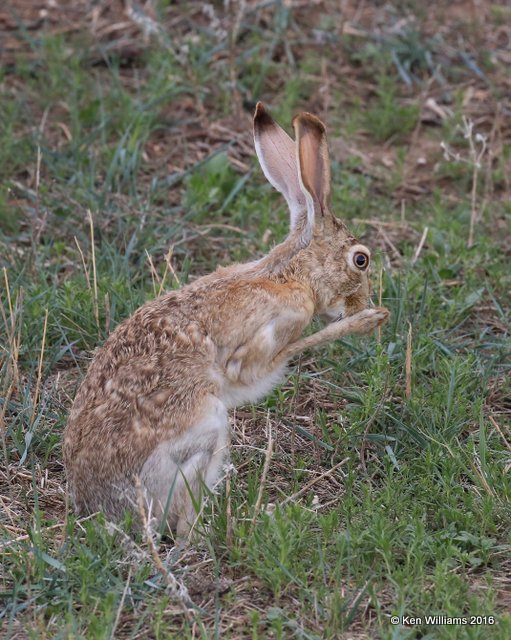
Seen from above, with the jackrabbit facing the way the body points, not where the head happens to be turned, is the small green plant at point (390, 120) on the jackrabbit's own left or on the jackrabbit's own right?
on the jackrabbit's own left

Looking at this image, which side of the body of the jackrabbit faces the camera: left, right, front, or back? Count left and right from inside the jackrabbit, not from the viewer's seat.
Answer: right
